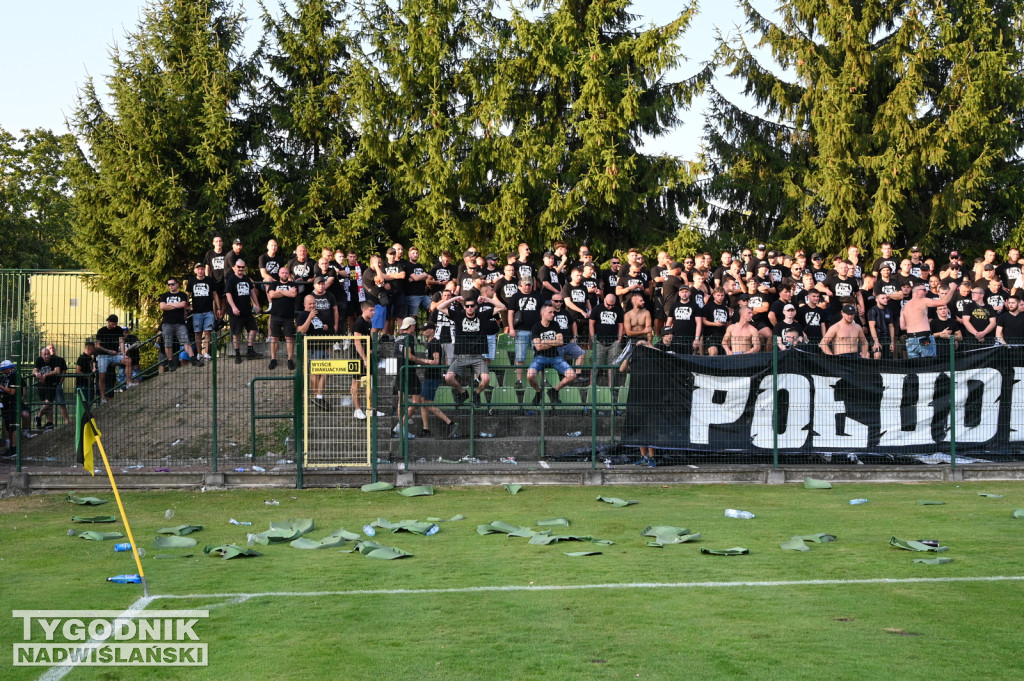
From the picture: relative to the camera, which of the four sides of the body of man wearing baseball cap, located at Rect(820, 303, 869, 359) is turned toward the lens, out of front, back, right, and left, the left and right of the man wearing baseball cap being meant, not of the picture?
front

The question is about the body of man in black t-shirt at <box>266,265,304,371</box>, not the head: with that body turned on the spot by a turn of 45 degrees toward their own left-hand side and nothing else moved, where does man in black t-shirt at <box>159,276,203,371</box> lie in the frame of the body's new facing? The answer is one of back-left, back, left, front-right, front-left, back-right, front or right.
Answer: back

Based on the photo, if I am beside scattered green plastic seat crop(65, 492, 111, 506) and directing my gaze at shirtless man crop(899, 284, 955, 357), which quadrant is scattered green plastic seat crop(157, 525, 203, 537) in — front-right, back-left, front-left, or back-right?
front-right

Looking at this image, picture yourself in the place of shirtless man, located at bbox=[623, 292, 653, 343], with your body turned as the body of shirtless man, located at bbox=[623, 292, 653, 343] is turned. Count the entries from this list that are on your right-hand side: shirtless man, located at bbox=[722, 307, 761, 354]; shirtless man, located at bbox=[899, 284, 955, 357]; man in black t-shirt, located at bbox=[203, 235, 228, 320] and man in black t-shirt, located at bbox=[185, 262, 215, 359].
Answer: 2

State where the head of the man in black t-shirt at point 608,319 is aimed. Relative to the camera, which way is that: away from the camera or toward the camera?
toward the camera

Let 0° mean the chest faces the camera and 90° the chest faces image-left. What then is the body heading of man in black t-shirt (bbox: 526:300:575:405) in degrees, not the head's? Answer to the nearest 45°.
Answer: approximately 0°

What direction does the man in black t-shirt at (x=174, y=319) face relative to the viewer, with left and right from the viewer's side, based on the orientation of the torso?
facing the viewer

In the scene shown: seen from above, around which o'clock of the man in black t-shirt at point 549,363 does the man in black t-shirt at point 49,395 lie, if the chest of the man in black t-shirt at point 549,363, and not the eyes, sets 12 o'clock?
the man in black t-shirt at point 49,395 is roughly at 3 o'clock from the man in black t-shirt at point 549,363.

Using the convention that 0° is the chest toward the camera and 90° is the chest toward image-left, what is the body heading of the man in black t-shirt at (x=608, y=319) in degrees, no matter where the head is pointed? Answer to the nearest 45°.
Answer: approximately 0°

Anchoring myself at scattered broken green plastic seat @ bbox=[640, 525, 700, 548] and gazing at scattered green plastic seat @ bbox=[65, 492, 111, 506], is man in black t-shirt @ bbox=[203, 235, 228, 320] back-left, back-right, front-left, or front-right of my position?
front-right

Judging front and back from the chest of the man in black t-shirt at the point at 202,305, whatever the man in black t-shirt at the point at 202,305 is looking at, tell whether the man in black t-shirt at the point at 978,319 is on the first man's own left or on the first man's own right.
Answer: on the first man's own left

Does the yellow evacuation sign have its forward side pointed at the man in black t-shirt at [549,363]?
no

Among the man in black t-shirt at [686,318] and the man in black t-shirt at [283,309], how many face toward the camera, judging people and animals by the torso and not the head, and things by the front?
2

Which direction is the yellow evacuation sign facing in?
toward the camera

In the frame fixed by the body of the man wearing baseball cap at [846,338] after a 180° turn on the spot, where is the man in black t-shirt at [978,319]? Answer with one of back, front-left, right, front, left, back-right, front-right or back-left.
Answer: front-right

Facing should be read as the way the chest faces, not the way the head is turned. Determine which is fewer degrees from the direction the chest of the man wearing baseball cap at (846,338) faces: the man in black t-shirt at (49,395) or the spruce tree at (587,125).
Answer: the man in black t-shirt

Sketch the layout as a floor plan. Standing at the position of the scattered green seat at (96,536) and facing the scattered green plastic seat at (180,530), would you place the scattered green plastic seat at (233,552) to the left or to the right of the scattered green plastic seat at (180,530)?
right

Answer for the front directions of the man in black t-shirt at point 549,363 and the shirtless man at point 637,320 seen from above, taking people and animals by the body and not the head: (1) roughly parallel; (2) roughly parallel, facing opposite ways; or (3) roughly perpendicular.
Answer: roughly parallel

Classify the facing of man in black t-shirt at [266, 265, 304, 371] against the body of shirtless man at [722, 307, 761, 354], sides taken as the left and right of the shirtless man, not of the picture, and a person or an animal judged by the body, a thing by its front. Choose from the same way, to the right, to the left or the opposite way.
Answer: the same way

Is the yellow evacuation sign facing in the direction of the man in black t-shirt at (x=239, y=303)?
no
